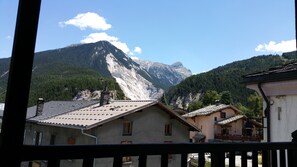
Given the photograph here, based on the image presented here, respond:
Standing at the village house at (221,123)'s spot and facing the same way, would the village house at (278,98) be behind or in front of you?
in front

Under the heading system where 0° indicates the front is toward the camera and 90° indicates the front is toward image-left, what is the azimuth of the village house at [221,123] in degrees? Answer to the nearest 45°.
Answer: approximately 315°

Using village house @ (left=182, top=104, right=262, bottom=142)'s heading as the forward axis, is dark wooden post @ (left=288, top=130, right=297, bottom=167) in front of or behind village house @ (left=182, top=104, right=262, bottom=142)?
in front

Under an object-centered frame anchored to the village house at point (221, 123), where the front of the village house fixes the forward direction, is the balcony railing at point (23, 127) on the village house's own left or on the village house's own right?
on the village house's own right

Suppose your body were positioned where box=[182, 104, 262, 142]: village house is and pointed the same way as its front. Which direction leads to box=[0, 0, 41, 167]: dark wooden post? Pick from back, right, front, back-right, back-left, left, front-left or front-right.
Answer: front-right
